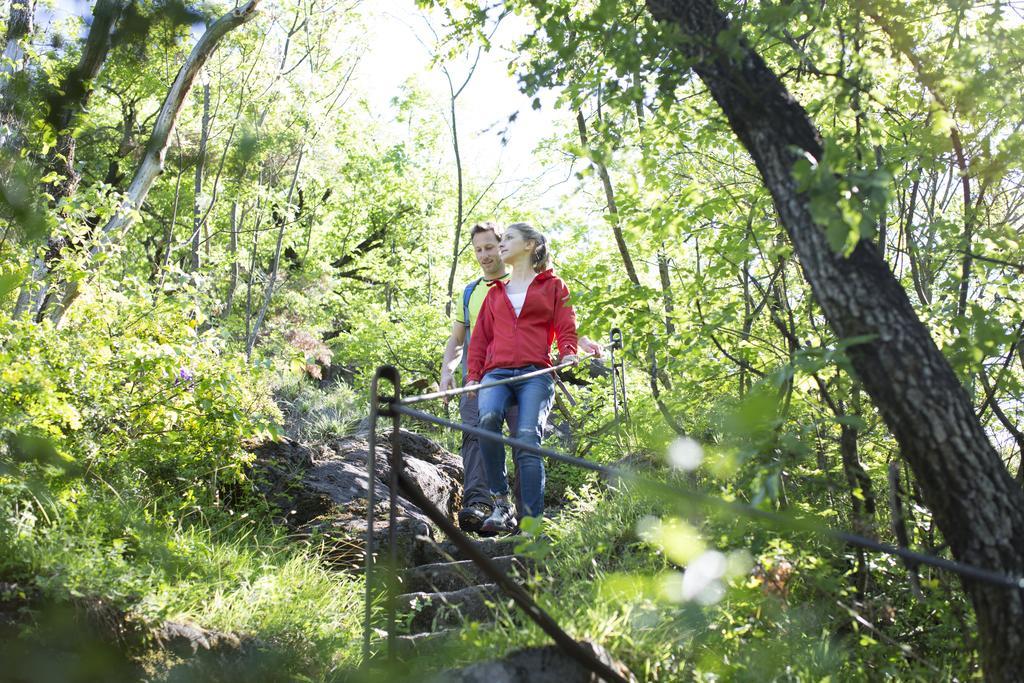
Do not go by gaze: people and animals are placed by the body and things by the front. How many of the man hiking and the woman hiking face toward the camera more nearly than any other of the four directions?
2

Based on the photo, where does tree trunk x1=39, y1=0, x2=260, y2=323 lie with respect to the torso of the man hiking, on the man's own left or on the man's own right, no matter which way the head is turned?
on the man's own right

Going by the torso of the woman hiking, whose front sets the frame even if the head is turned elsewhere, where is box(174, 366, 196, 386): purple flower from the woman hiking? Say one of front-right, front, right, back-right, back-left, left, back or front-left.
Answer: right

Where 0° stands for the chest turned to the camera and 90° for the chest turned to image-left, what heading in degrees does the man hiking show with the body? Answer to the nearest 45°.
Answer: approximately 0°

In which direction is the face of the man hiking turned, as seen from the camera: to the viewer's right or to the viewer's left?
to the viewer's right

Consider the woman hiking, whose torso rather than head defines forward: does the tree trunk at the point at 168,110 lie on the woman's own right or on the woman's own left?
on the woman's own right
